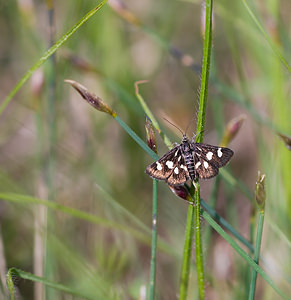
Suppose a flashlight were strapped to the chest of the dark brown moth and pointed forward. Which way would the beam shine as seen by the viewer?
away from the camera
